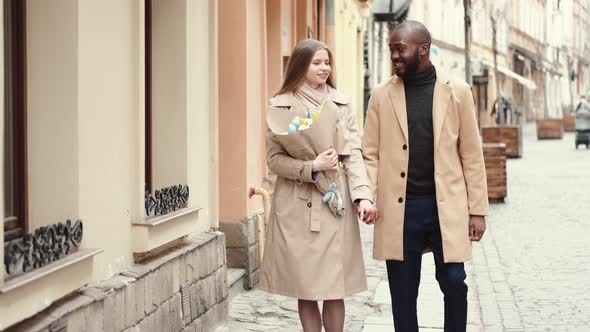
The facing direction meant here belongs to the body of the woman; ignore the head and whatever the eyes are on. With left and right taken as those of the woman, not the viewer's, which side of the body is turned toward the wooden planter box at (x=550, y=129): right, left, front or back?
back

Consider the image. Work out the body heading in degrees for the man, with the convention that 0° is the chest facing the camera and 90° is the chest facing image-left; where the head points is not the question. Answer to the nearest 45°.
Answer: approximately 0°

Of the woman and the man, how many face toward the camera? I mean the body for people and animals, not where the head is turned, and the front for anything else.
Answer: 2

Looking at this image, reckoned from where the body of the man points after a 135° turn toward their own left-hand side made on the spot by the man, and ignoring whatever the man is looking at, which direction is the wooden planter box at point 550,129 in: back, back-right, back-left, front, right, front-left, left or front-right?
front-left

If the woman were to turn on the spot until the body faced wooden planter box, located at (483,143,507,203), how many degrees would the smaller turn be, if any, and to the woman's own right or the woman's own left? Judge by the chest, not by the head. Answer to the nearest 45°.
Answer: approximately 180°

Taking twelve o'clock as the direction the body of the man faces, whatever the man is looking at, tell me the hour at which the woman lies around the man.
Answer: The woman is roughly at 3 o'clock from the man.

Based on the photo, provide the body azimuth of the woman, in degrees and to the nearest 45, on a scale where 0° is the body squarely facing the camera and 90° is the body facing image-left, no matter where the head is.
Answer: approximately 0°

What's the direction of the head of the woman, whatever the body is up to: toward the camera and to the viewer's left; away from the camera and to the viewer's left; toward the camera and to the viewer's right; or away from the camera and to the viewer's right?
toward the camera and to the viewer's right

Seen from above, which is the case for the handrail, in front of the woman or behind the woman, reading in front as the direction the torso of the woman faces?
behind

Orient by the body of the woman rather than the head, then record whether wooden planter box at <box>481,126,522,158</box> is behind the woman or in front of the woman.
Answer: behind

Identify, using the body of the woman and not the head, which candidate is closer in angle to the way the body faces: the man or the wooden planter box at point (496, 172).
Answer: the man
